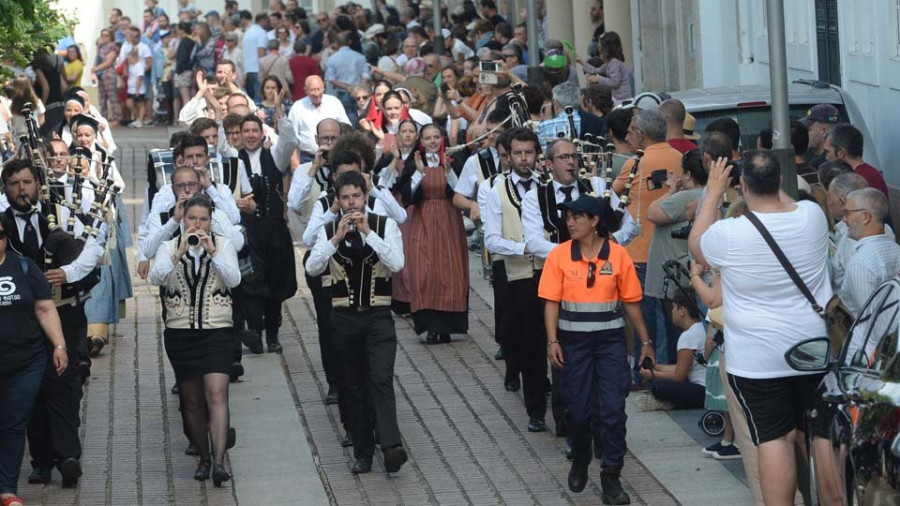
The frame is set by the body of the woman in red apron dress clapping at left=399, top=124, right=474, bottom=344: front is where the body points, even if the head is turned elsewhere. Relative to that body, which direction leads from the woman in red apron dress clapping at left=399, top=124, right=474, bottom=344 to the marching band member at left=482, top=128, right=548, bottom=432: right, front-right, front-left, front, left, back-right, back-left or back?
front

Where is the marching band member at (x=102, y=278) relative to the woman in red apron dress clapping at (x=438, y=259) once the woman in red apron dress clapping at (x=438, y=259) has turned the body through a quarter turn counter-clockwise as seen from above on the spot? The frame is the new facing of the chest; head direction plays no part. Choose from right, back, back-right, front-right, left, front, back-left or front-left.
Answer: back

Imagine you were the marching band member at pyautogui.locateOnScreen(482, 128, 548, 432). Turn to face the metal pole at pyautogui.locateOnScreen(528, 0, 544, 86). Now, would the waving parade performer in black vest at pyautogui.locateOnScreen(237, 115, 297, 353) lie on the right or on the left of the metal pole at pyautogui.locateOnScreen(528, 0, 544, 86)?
left

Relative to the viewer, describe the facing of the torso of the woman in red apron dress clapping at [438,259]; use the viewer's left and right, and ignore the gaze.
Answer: facing the viewer

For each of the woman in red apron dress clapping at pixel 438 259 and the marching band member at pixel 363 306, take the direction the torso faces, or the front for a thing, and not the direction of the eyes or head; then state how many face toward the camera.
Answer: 2

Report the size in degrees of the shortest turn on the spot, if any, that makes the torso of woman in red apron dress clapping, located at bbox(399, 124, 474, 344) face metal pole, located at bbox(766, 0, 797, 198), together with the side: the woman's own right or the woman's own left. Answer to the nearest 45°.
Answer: approximately 45° to the woman's own left

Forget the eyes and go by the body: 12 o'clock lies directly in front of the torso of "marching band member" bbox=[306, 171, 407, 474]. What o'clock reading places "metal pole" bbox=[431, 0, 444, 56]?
The metal pole is roughly at 6 o'clock from the marching band member.

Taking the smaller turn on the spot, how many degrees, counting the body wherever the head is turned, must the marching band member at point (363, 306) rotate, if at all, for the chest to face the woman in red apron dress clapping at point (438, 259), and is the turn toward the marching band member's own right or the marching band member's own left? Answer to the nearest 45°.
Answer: approximately 180°

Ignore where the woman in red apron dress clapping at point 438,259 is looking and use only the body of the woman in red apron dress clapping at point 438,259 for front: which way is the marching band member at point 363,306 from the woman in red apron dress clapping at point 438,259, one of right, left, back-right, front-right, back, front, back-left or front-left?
front

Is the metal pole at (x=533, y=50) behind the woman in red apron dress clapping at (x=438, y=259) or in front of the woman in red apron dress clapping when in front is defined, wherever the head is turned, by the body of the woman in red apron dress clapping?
behind

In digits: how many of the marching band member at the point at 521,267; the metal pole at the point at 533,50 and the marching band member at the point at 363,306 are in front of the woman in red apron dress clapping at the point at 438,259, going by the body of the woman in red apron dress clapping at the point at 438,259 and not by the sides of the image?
2

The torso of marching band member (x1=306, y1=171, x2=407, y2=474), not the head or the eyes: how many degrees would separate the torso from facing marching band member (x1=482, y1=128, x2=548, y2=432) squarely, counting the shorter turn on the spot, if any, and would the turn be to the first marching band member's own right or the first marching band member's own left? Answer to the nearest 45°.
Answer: approximately 135° to the first marching band member's own left

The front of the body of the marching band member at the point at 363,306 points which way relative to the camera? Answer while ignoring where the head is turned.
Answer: toward the camera
